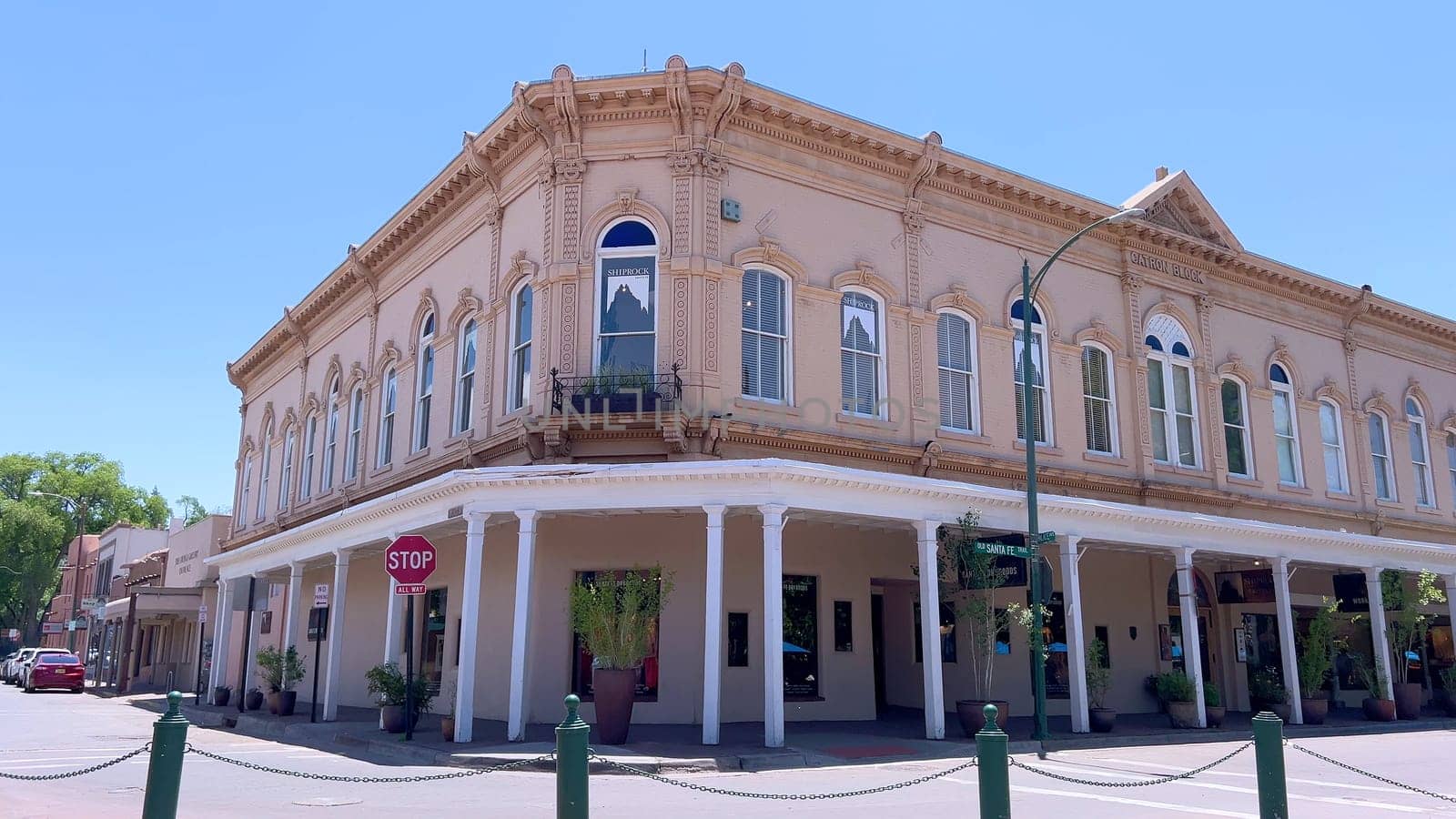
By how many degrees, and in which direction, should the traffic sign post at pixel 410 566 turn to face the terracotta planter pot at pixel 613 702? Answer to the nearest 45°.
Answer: approximately 90° to its left

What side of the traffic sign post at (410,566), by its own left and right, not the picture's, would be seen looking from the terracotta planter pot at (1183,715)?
left

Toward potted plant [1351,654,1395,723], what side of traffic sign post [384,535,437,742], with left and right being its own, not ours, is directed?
left

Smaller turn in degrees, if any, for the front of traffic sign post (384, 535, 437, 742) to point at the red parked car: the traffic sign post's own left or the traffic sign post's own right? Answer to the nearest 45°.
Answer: approximately 180°

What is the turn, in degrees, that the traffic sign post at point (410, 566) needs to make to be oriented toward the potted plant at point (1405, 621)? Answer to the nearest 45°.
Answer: approximately 90° to its left

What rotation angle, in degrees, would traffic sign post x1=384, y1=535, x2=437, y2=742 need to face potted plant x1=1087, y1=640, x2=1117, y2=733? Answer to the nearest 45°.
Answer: approximately 90° to its left

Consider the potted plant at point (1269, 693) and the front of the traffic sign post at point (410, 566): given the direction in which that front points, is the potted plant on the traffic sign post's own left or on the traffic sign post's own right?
on the traffic sign post's own left

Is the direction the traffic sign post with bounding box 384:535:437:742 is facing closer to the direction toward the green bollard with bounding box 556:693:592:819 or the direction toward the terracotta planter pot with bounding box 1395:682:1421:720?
the green bollard

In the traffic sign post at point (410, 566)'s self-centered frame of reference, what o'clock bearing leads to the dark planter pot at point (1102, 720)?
The dark planter pot is roughly at 9 o'clock from the traffic sign post.

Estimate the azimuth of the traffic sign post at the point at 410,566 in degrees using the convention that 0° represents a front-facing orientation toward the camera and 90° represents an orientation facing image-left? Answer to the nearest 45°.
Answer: approximately 0°
